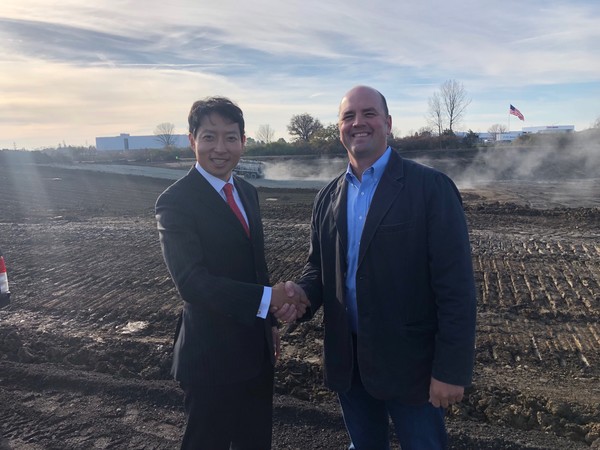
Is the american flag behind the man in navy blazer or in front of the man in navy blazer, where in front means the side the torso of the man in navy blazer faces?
behind

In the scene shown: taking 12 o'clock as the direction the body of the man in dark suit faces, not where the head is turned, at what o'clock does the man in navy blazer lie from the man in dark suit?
The man in navy blazer is roughly at 11 o'clock from the man in dark suit.

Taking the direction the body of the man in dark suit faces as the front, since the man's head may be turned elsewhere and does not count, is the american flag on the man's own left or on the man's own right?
on the man's own left

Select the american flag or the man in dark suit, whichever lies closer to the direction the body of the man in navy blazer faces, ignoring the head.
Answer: the man in dark suit

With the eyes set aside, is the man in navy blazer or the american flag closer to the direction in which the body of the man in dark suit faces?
the man in navy blazer

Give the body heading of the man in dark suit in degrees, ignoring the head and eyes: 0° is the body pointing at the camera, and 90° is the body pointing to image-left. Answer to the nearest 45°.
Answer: approximately 315°

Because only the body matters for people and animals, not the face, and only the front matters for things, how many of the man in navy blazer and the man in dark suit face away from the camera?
0
